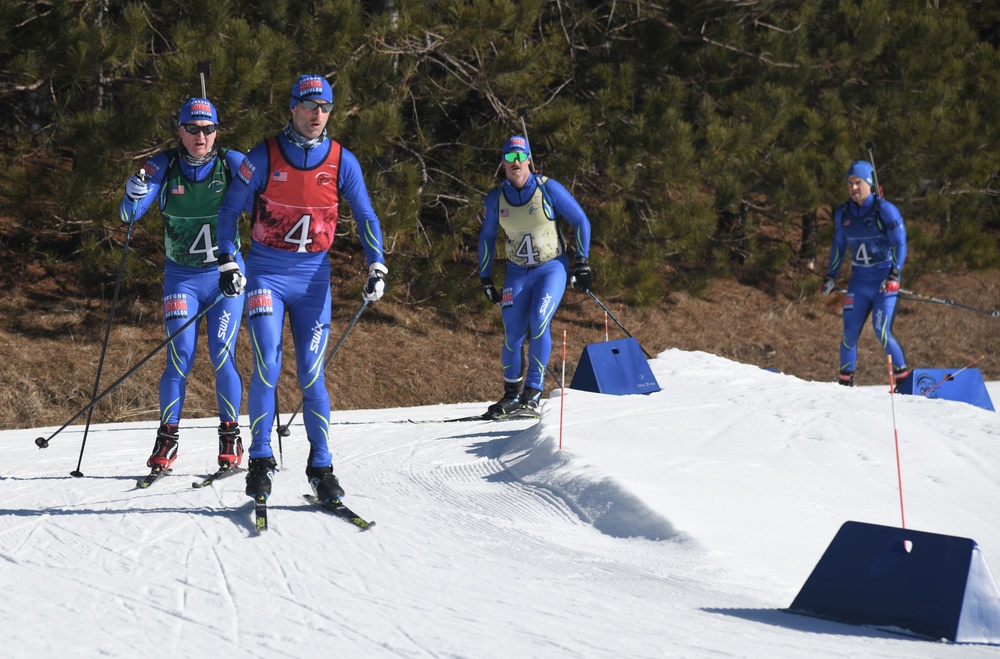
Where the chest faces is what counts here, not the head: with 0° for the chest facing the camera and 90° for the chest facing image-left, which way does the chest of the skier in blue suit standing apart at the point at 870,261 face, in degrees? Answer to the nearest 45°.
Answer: approximately 45°

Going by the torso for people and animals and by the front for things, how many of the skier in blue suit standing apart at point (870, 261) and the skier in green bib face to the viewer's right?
0

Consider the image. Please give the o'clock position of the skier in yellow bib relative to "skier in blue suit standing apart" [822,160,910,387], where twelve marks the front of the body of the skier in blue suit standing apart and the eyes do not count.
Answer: The skier in yellow bib is roughly at 12 o'clock from the skier in blue suit standing apart.

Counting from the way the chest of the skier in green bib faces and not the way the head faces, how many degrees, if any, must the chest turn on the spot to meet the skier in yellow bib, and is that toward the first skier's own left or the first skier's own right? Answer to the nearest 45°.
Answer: approximately 135° to the first skier's own left

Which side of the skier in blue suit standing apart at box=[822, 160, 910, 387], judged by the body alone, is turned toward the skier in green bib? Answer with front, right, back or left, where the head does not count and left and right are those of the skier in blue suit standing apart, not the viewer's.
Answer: front

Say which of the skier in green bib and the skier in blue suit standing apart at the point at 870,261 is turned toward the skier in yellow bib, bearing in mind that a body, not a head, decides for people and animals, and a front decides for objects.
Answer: the skier in blue suit standing apart

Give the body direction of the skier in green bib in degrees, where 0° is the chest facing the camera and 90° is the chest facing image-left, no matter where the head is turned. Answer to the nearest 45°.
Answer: approximately 0°
